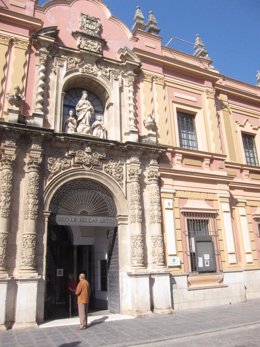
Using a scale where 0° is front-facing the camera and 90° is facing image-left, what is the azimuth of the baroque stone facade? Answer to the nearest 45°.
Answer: approximately 315°

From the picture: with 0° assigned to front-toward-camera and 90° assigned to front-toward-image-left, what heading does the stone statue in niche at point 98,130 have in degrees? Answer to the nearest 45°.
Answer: approximately 45°

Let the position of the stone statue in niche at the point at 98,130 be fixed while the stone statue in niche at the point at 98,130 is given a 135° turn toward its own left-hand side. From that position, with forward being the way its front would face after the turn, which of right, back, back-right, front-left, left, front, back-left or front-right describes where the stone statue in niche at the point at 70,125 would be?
back
